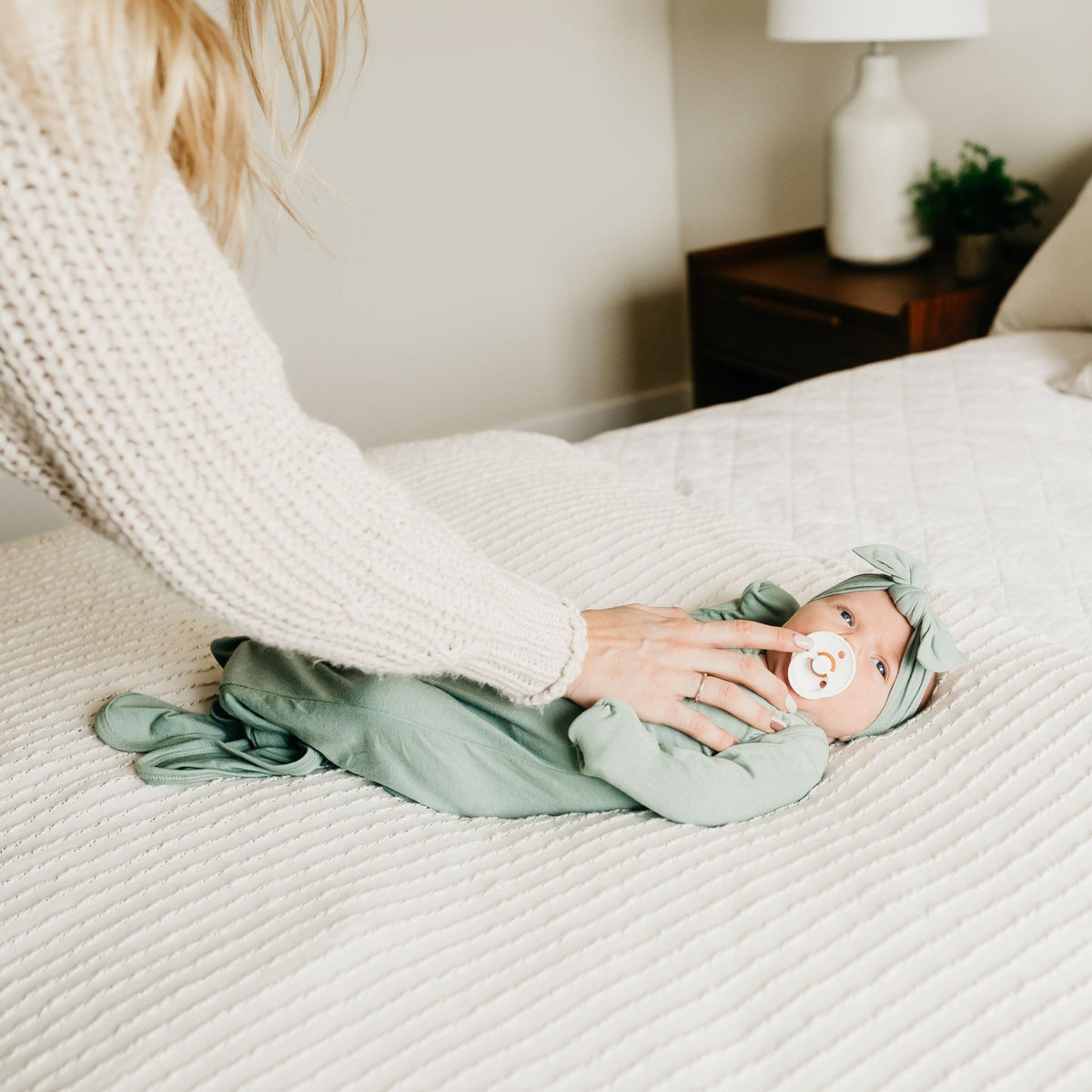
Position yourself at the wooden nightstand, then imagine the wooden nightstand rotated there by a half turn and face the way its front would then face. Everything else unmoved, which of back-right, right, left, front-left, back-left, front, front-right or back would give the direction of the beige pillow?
right

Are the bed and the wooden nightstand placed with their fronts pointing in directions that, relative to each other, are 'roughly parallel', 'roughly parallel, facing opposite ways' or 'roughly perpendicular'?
roughly parallel

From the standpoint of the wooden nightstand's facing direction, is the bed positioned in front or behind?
in front

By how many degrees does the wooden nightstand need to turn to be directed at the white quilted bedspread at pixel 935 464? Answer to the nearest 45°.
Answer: approximately 45° to its left

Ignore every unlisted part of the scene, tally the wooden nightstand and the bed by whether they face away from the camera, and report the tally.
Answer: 0

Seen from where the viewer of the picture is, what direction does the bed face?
facing the viewer and to the left of the viewer

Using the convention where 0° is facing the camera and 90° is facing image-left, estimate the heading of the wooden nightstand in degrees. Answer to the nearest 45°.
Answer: approximately 45°
